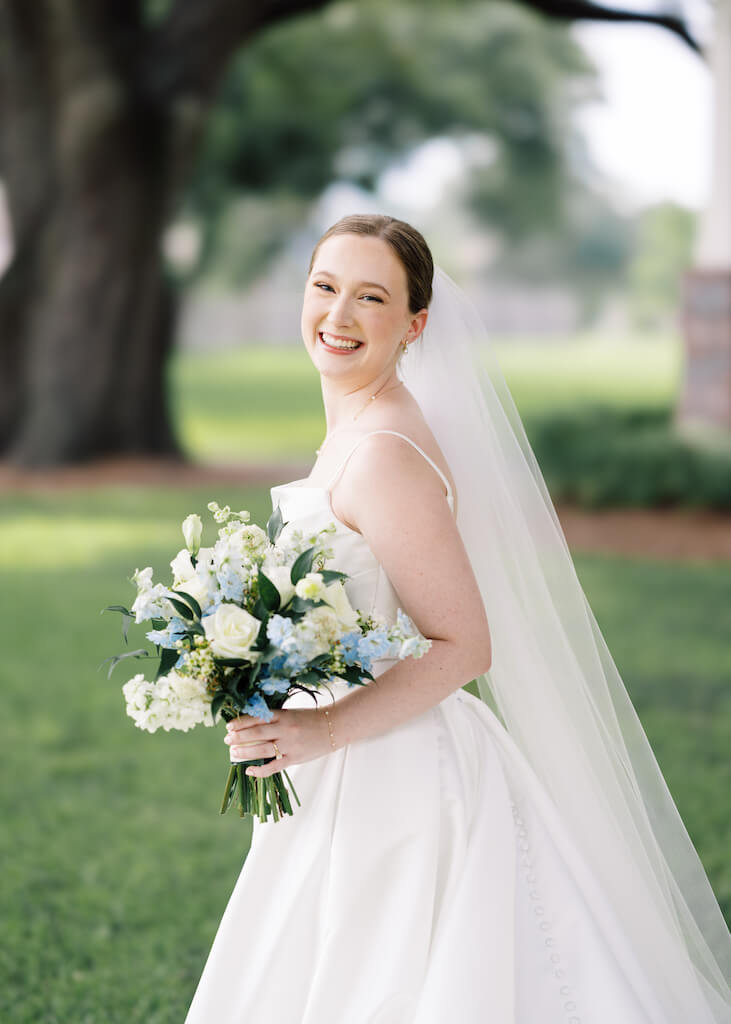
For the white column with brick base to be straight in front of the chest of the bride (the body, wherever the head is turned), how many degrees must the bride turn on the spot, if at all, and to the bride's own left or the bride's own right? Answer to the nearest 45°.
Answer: approximately 90° to the bride's own right

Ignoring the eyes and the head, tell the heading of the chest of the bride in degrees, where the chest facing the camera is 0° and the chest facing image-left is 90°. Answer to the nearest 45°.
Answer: approximately 90°
